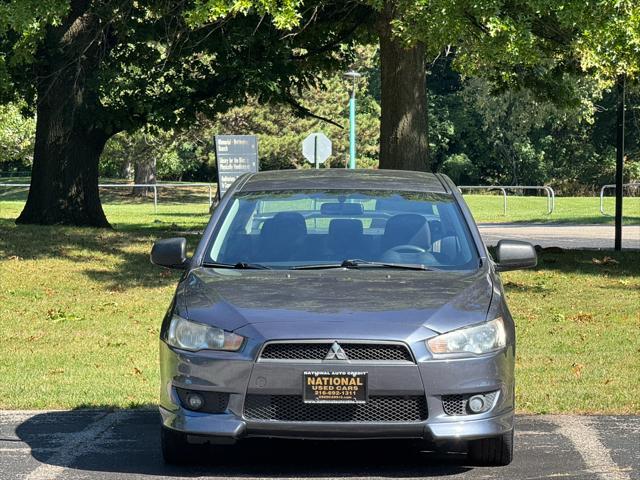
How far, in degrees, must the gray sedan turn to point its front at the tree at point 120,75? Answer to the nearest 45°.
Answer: approximately 180°

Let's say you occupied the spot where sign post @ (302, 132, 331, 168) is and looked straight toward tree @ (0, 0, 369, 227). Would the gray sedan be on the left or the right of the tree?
left

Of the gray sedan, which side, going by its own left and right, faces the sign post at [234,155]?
back

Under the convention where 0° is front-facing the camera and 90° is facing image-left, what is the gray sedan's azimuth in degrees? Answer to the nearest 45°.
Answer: approximately 0°

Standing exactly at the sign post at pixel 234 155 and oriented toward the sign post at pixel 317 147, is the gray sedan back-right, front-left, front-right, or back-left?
back-right

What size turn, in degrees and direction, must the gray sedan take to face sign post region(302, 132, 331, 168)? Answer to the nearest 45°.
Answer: approximately 180°
